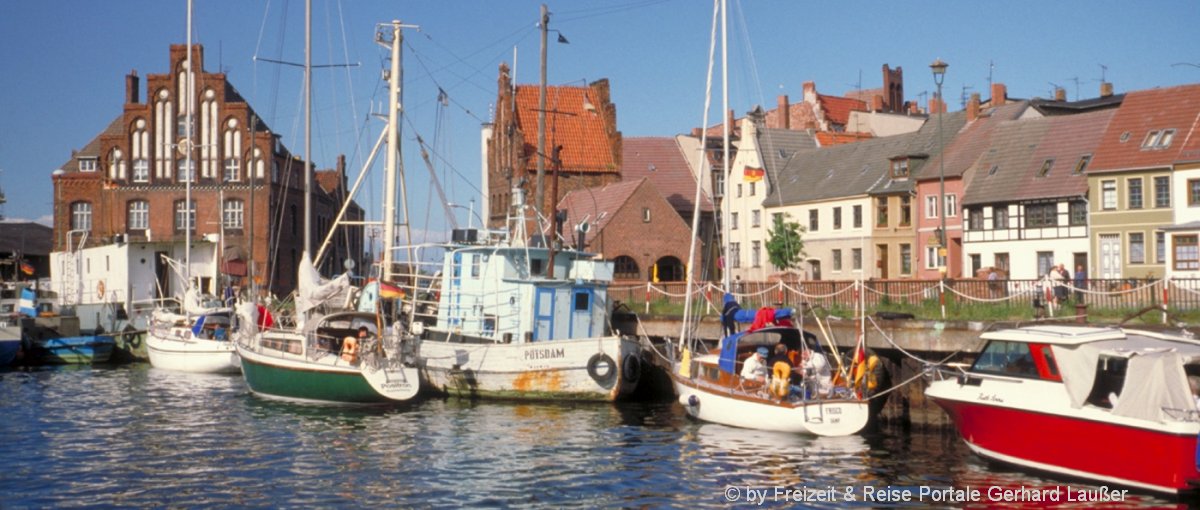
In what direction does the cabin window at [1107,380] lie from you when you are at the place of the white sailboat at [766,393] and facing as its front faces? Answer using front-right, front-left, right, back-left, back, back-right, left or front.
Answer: back

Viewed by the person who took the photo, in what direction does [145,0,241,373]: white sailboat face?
facing away from the viewer and to the left of the viewer

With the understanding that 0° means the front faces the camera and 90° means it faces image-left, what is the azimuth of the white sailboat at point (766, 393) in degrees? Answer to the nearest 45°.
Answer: approximately 135°

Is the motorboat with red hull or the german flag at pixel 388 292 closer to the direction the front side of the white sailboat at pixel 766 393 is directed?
the german flag

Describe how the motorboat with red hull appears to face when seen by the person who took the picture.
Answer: facing away from the viewer and to the left of the viewer

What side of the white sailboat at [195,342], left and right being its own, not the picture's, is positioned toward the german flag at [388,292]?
back

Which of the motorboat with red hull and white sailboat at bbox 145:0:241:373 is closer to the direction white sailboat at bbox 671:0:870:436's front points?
the white sailboat
